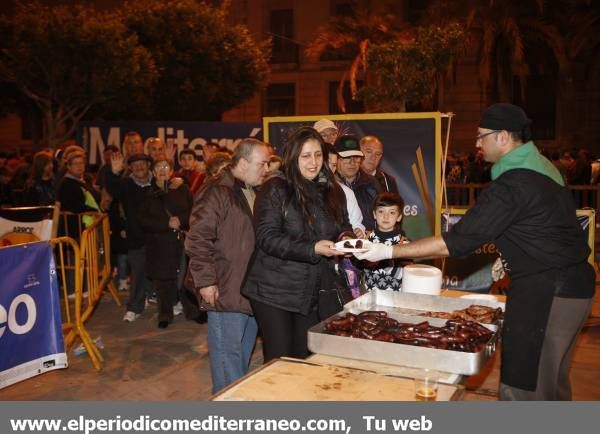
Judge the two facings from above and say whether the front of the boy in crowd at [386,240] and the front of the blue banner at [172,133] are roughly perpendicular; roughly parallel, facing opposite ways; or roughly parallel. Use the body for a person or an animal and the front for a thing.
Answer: roughly parallel

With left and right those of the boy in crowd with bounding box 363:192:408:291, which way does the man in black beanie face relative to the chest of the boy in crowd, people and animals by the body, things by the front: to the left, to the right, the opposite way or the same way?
to the right

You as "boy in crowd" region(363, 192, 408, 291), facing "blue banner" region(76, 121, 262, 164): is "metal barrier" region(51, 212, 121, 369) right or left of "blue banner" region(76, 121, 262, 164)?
left

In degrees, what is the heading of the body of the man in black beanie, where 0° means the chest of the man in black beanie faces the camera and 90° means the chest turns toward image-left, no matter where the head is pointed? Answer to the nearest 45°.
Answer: approximately 90°

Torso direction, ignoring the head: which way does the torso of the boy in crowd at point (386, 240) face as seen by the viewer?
toward the camera

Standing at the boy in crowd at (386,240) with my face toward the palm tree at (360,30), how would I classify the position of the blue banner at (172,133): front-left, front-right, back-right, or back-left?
front-left

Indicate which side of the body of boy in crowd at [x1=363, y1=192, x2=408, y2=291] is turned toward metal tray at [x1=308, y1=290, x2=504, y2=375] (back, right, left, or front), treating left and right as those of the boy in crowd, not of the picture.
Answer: front

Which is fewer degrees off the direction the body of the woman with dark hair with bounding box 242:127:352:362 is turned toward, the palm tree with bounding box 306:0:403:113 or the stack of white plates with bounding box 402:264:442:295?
the stack of white plates

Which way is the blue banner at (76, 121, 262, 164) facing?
toward the camera

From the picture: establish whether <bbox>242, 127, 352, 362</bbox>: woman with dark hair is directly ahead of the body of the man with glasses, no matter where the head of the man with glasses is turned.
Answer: yes

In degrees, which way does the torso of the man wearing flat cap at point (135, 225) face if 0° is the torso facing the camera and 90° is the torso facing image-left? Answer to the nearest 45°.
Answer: approximately 0°
